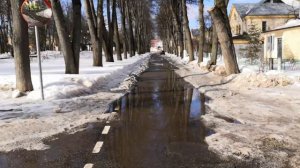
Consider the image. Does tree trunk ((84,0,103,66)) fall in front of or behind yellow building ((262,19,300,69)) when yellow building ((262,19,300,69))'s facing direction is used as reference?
in front

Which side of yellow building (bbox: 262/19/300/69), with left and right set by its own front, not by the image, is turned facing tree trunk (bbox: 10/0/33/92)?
front

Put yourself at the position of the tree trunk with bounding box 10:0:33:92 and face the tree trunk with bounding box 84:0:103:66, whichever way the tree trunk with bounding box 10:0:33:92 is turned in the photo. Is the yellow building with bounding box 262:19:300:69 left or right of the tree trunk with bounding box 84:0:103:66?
right

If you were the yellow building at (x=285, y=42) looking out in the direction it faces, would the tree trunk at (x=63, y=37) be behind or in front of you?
in front

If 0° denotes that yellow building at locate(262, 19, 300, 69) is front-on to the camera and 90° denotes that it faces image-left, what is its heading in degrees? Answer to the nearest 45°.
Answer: approximately 45°

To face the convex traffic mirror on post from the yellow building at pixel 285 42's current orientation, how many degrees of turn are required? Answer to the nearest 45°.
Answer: approximately 45° to its left

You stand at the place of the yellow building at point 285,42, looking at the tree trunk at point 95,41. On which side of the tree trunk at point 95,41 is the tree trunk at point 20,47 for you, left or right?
left

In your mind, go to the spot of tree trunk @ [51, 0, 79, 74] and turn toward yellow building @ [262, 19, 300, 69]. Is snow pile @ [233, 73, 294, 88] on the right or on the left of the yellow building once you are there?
right

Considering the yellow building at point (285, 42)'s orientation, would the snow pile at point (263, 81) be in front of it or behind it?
in front
